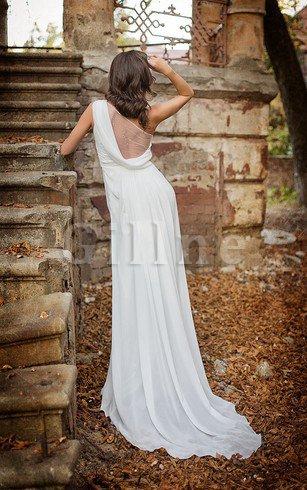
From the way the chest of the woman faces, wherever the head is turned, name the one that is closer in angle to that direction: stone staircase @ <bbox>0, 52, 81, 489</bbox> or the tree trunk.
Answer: the tree trunk

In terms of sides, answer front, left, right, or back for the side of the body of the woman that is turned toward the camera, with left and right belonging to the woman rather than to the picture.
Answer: back

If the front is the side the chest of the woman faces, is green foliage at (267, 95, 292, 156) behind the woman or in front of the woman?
in front

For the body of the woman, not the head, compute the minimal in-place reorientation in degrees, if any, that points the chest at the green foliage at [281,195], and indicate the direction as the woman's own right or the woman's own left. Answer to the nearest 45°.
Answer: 0° — they already face it

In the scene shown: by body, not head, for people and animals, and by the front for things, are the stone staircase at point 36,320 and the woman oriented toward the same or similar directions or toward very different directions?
very different directions

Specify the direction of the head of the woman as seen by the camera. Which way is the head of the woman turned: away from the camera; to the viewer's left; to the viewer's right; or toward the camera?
away from the camera
